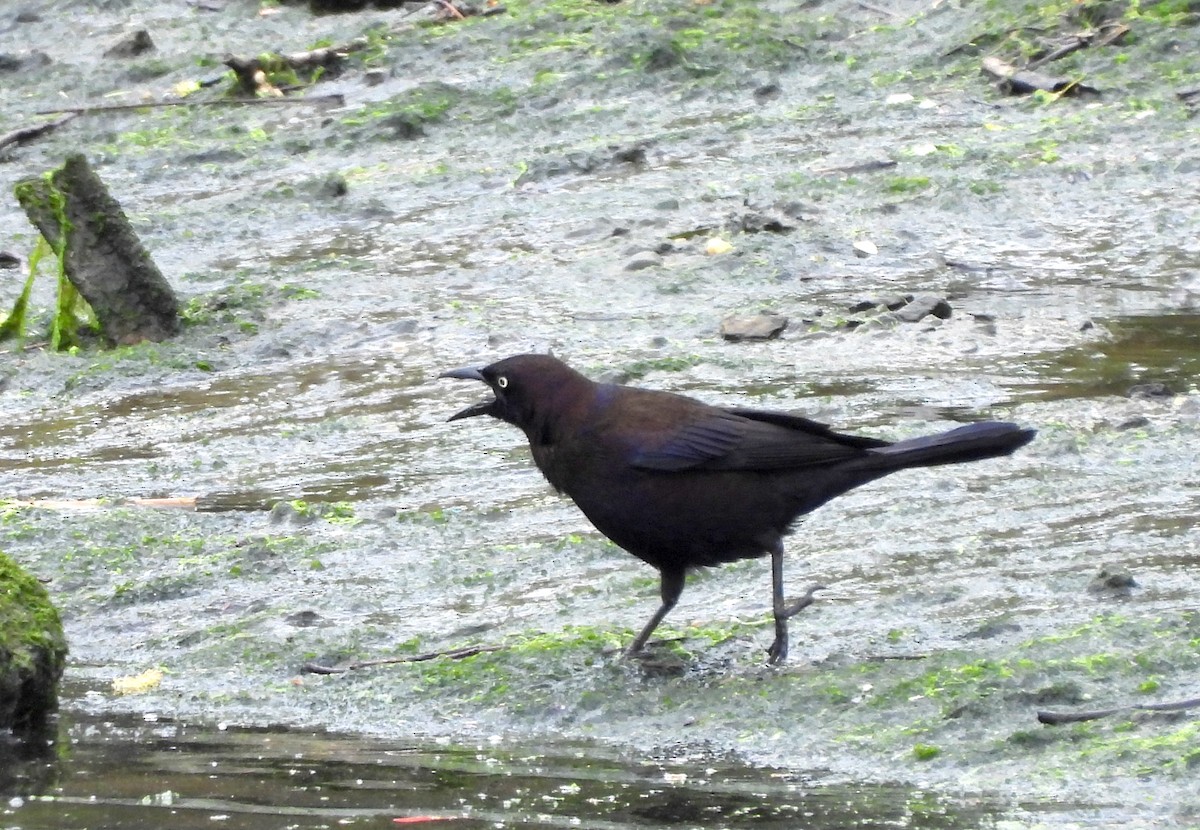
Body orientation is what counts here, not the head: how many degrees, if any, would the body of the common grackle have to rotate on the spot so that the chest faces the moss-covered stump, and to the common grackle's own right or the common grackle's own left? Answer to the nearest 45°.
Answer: approximately 45° to the common grackle's own right

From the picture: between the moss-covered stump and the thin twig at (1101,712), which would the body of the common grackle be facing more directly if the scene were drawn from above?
the moss-covered stump

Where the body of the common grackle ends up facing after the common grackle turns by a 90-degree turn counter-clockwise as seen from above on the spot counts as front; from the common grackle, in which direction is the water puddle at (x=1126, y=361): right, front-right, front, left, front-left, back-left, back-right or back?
back-left

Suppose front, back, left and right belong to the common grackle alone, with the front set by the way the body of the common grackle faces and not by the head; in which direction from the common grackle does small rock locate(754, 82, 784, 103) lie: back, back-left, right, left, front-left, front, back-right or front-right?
right

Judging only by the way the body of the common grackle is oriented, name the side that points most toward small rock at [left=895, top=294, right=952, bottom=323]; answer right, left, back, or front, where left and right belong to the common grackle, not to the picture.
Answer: right

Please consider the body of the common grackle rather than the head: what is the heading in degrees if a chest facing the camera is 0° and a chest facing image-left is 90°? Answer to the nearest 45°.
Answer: approximately 90°

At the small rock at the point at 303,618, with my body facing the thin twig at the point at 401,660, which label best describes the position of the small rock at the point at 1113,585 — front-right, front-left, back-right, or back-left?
front-left

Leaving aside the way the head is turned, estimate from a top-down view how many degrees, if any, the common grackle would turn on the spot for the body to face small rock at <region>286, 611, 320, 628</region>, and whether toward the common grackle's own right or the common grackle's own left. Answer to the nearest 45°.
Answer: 0° — it already faces it

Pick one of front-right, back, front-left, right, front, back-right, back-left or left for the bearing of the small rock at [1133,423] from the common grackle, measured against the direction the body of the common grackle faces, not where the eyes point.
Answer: back-right

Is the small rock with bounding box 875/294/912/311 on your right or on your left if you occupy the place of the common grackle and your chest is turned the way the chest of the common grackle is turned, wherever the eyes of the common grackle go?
on your right

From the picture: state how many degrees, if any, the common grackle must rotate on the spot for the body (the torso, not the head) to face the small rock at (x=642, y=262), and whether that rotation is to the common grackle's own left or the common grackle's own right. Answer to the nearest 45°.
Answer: approximately 90° to the common grackle's own right

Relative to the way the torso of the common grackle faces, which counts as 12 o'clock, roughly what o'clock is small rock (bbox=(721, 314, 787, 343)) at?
The small rock is roughly at 3 o'clock from the common grackle.

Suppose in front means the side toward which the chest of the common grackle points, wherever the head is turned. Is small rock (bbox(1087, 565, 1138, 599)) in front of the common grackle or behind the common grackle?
behind

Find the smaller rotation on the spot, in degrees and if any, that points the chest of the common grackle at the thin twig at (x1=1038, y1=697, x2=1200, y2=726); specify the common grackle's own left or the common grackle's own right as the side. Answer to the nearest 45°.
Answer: approximately 135° to the common grackle's own left

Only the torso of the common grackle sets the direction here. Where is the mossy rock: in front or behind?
in front
